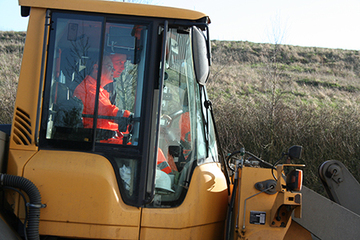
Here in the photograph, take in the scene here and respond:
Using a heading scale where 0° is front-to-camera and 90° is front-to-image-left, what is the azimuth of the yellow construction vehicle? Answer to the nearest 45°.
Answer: approximately 270°
